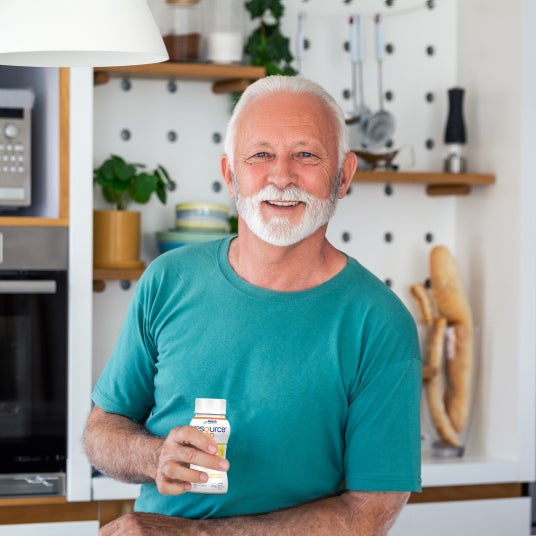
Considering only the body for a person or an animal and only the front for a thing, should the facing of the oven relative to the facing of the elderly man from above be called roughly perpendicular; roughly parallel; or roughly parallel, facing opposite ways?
roughly parallel

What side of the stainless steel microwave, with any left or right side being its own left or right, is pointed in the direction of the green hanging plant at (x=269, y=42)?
left

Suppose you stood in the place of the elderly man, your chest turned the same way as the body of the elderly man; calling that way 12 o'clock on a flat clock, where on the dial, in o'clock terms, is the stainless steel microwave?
The stainless steel microwave is roughly at 5 o'clock from the elderly man.

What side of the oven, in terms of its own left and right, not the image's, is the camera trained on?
front

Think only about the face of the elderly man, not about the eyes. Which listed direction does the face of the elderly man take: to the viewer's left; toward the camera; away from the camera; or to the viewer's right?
toward the camera

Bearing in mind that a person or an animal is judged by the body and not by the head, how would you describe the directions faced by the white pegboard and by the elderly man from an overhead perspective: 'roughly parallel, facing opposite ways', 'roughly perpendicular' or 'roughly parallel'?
roughly parallel

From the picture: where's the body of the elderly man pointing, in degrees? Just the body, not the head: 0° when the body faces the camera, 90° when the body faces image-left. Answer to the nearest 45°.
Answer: approximately 0°

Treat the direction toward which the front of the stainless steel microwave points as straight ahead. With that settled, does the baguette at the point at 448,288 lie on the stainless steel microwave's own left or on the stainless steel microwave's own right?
on the stainless steel microwave's own left

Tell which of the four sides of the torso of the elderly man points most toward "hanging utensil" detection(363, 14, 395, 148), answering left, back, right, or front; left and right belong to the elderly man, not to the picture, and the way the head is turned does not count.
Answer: back

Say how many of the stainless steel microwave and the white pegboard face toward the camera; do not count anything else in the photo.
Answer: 2

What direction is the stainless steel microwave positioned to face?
toward the camera

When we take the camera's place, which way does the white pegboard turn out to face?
facing the viewer

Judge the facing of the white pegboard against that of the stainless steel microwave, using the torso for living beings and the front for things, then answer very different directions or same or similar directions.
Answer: same or similar directions
